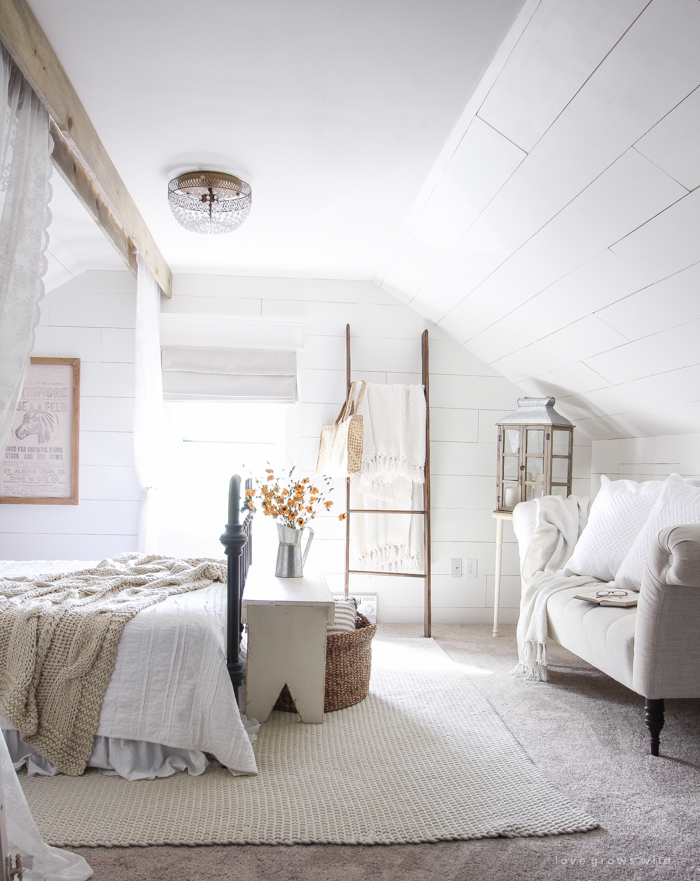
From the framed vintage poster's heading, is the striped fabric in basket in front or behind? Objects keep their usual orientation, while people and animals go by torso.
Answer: in front

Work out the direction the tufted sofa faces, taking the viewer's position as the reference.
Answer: facing the viewer and to the left of the viewer

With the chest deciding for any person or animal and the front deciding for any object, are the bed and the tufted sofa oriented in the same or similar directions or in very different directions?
very different directions

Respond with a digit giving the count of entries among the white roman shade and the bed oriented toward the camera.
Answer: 1

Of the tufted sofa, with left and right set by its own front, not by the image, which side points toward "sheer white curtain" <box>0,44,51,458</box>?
front

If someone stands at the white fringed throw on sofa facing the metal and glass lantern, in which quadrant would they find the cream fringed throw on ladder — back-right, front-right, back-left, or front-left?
front-left

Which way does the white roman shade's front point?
toward the camera

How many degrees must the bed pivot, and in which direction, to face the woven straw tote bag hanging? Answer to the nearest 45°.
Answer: approximately 45° to its left

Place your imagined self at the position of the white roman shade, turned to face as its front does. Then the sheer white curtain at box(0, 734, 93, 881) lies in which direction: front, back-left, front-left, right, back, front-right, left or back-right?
front

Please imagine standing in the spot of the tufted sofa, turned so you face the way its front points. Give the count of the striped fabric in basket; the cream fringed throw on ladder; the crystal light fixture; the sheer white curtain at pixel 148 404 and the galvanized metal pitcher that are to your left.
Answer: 0

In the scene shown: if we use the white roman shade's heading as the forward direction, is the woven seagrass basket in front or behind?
in front

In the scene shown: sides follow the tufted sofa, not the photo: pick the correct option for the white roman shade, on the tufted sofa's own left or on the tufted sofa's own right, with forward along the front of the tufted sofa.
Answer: on the tufted sofa's own right

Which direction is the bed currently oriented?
to the viewer's right

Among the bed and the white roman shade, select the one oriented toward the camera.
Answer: the white roman shade

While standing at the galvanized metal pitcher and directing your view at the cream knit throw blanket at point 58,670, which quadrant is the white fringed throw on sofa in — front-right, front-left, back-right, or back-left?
back-left
